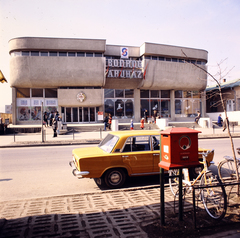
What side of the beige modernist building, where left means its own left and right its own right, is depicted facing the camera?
front

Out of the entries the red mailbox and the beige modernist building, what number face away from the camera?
0

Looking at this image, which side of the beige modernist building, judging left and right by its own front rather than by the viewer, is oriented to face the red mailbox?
front

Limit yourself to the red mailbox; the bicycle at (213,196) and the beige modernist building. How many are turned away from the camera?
0

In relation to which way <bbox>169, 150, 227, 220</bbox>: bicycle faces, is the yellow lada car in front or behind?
behind

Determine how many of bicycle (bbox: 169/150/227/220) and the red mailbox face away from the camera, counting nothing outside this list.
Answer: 0

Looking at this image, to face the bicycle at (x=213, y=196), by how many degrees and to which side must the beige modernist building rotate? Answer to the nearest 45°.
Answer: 0° — it already faces it

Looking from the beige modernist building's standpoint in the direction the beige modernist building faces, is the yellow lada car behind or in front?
in front

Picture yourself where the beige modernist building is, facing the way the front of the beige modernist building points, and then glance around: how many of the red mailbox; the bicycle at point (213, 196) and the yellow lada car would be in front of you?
3

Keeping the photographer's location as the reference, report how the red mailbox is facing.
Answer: facing the viewer and to the right of the viewer

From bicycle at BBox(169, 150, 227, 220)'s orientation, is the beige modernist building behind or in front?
behind
